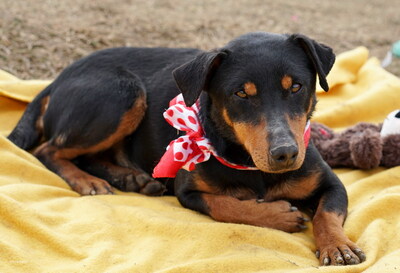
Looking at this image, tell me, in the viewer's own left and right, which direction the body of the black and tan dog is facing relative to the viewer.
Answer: facing the viewer and to the right of the viewer

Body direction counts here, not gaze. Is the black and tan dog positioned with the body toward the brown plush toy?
no
